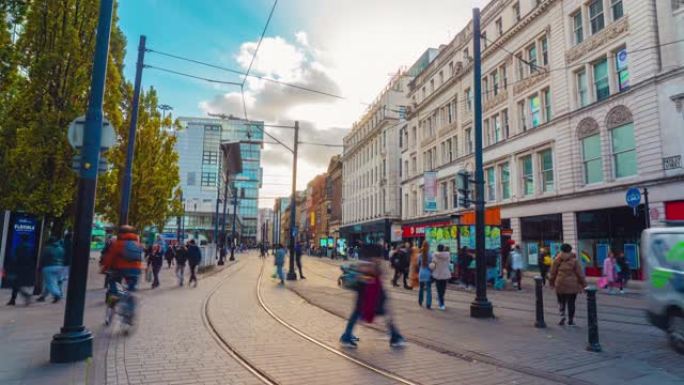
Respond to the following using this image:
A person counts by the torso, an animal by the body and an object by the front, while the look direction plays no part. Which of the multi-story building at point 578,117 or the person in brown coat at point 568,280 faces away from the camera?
the person in brown coat

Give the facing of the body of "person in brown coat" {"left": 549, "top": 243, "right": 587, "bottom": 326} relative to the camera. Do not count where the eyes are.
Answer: away from the camera

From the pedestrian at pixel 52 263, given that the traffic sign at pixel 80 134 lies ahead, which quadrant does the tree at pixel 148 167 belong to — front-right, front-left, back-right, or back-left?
back-left

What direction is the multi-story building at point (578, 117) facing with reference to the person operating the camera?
facing the viewer and to the left of the viewer

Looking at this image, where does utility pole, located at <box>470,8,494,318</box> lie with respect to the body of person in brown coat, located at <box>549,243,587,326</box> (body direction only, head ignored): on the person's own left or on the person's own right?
on the person's own left

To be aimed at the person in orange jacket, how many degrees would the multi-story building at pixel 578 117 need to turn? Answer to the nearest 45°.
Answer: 0° — it already faces them

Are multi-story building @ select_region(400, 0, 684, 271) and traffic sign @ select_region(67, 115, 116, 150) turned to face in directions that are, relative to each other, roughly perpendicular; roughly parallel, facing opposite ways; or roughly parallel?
roughly perpendicular
